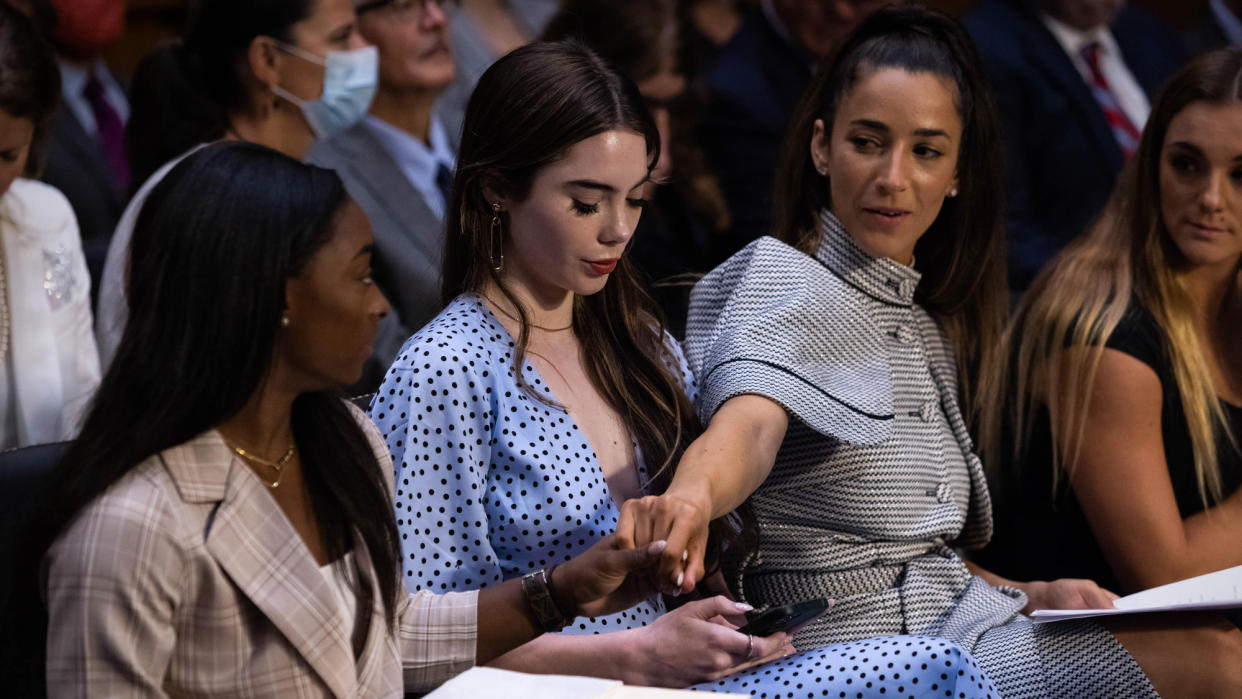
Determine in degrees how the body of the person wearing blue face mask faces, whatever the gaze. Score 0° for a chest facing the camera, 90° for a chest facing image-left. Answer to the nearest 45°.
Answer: approximately 270°

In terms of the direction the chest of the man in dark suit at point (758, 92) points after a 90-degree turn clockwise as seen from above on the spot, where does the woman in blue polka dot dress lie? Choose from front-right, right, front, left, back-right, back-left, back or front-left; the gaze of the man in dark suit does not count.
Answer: front-left

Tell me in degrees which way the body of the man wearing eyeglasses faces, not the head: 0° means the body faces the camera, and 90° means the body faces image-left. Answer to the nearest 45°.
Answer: approximately 315°

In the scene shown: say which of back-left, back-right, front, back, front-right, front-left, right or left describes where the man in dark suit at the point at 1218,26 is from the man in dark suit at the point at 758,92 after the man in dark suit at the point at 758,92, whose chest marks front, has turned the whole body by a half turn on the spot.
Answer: right

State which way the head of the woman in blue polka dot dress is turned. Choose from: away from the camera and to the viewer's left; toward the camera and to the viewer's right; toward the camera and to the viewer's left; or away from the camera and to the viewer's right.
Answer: toward the camera and to the viewer's right

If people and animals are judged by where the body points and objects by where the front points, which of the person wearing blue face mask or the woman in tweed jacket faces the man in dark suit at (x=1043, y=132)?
the person wearing blue face mask

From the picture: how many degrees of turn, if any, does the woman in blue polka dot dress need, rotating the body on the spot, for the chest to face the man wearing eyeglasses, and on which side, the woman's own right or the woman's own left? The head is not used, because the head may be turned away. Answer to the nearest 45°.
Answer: approximately 135° to the woman's own left

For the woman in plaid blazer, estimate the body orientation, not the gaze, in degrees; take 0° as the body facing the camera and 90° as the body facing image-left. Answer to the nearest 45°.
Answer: approximately 315°
